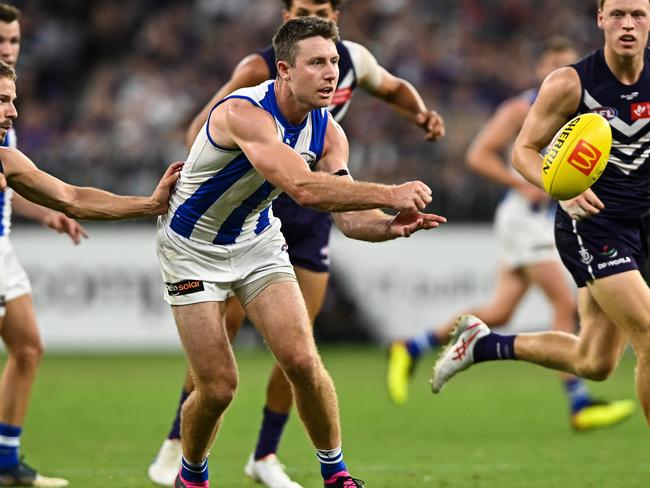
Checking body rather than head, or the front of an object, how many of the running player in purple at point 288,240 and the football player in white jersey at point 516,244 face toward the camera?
1

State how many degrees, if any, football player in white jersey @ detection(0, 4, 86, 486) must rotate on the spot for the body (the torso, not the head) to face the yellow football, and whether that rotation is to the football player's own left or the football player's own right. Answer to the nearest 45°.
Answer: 0° — they already face it

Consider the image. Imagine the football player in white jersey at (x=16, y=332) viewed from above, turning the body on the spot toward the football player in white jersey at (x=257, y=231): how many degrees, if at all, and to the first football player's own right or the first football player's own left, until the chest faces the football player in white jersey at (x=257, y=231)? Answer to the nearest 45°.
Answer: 0° — they already face them

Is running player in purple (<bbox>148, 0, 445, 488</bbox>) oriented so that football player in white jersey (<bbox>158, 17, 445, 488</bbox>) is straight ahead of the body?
yes

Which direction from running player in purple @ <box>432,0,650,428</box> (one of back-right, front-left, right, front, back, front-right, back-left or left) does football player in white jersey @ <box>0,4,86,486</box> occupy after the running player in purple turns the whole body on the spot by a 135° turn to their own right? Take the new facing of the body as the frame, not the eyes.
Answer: front

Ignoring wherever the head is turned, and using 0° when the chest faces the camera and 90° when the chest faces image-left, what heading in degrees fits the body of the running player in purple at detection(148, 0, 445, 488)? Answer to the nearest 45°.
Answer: approximately 0°
